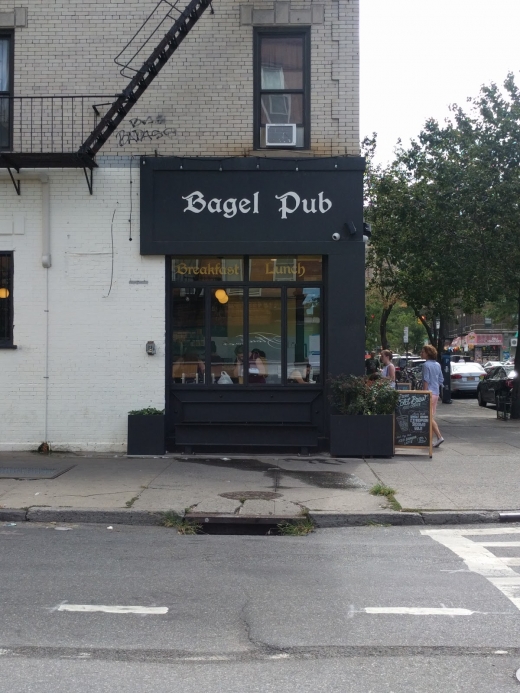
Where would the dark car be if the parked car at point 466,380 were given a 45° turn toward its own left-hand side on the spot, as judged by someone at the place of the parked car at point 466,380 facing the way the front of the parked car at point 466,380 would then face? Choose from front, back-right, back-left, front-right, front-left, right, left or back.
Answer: back-left

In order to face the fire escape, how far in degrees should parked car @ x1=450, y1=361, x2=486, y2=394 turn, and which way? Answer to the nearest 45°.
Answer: approximately 180°

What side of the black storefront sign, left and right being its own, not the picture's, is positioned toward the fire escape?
right

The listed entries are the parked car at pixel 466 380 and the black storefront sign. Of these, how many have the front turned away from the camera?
1

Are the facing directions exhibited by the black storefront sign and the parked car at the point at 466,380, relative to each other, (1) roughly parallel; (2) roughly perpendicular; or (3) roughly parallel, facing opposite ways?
roughly parallel, facing opposite ways

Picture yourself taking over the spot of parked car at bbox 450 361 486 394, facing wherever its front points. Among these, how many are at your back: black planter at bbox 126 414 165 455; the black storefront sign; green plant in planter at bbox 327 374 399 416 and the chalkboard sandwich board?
4

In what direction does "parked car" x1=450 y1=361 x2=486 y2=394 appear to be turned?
away from the camera

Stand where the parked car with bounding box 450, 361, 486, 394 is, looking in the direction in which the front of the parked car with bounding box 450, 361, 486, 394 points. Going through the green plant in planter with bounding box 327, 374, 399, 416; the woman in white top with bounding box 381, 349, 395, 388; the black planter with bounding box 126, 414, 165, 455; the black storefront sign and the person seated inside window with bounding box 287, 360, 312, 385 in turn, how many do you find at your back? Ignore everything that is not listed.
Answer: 5

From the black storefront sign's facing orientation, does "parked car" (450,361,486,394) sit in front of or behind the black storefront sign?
behind

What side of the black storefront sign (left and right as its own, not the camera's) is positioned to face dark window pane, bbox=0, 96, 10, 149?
right

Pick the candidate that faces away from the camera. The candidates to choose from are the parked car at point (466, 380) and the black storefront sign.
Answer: the parked car

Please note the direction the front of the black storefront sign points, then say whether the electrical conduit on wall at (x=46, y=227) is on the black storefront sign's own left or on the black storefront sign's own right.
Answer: on the black storefront sign's own right

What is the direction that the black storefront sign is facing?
toward the camera
